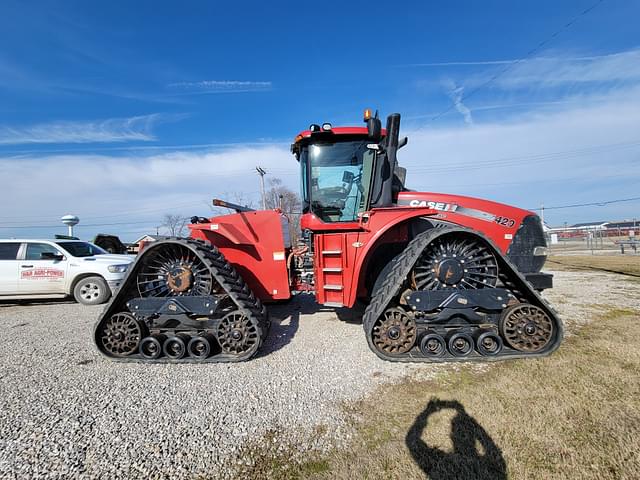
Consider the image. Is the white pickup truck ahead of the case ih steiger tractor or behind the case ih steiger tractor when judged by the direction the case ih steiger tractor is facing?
behind

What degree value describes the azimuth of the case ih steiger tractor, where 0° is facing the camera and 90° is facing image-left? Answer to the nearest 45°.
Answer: approximately 270°
